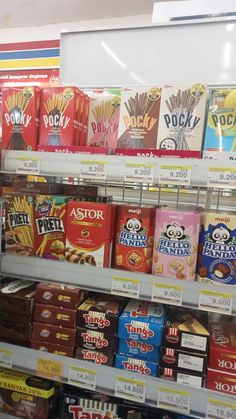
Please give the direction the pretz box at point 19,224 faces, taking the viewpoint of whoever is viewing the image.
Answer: facing the viewer

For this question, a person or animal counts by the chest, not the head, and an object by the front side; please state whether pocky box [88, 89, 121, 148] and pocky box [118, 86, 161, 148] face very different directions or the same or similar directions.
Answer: same or similar directions

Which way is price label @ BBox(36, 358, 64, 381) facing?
toward the camera

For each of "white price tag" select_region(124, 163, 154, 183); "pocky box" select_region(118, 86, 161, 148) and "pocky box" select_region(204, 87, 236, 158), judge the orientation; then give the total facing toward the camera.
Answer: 3

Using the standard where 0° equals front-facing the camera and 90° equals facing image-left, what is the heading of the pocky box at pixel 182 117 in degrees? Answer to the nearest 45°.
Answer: approximately 0°

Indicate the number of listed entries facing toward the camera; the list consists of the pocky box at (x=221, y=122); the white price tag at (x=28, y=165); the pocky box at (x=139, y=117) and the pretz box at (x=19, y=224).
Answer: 4
